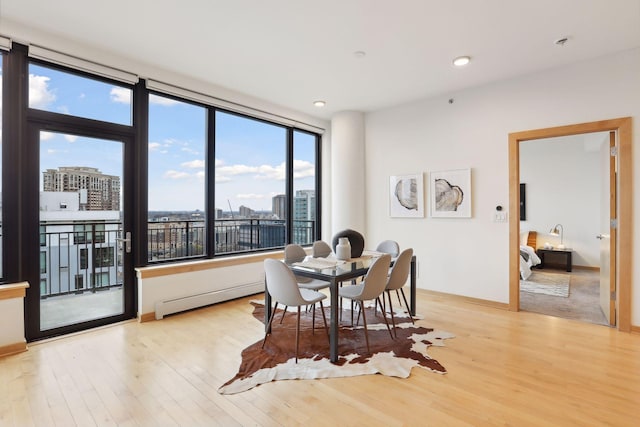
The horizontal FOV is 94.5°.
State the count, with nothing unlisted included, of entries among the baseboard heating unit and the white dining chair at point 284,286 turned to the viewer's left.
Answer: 0

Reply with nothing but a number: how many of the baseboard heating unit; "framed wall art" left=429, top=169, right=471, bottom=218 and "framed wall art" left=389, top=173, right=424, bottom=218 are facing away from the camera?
0

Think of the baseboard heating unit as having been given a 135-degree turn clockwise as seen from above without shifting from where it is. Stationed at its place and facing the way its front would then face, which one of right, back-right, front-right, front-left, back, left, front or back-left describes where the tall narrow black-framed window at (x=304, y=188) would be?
back-right

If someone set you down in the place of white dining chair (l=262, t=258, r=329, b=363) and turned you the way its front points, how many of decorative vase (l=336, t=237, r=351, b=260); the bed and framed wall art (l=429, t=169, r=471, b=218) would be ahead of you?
3

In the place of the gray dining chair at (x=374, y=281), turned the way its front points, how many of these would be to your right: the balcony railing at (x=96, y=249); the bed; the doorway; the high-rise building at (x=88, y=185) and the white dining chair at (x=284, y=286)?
2

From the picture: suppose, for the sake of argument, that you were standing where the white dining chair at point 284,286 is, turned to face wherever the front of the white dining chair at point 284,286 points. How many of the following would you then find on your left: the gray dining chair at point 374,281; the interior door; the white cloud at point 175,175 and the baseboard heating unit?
2

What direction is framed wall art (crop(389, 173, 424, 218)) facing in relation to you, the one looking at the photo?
facing the viewer and to the left of the viewer

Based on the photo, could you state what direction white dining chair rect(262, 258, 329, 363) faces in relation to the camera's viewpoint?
facing away from the viewer and to the right of the viewer

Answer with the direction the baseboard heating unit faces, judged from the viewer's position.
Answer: facing the viewer and to the right of the viewer

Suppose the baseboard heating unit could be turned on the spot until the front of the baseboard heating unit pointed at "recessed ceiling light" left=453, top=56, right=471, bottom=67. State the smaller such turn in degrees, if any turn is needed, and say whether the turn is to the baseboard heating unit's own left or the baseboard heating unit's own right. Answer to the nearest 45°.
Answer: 0° — it already faces it

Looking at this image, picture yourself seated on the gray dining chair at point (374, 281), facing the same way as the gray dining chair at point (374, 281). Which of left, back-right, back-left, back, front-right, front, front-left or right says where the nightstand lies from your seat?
right

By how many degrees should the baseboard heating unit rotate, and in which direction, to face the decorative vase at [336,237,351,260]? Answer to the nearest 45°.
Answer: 0° — it already faces it

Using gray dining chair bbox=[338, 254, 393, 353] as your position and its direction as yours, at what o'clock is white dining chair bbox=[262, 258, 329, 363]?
white dining chair bbox=[262, 258, 329, 363] is roughly at 10 o'clock from gray dining chair bbox=[338, 254, 393, 353].

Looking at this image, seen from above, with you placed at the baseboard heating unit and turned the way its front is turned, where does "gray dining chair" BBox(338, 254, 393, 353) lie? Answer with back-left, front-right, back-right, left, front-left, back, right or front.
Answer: front

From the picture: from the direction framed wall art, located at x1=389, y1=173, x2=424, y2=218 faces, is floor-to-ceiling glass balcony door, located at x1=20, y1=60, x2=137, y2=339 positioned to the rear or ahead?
ahead
